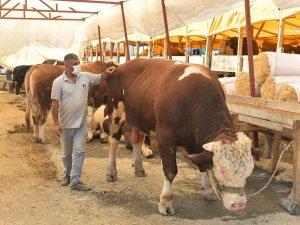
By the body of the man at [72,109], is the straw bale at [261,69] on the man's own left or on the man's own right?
on the man's own left

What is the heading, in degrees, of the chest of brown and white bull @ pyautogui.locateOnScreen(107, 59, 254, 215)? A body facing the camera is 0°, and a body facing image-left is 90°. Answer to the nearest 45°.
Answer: approximately 315°

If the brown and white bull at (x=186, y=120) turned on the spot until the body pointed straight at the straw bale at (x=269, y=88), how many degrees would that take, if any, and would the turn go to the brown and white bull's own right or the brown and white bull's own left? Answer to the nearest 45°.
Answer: approximately 90° to the brown and white bull's own left

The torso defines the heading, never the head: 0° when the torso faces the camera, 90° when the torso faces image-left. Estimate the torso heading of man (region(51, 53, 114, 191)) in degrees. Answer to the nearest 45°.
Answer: approximately 315°

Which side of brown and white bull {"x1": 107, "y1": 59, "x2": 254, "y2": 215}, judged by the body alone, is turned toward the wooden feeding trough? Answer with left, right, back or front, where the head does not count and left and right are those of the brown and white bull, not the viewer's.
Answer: left

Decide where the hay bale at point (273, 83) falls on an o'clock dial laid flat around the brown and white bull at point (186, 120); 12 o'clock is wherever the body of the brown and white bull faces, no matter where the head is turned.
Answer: The hay bale is roughly at 9 o'clock from the brown and white bull.

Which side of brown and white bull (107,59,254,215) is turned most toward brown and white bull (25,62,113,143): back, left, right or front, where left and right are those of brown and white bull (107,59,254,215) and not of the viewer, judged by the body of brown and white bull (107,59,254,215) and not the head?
back

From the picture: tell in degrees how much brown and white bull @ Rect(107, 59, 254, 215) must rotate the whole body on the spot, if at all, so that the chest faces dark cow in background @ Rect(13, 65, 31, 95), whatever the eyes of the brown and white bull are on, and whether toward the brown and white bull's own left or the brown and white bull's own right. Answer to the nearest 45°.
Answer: approximately 180°
